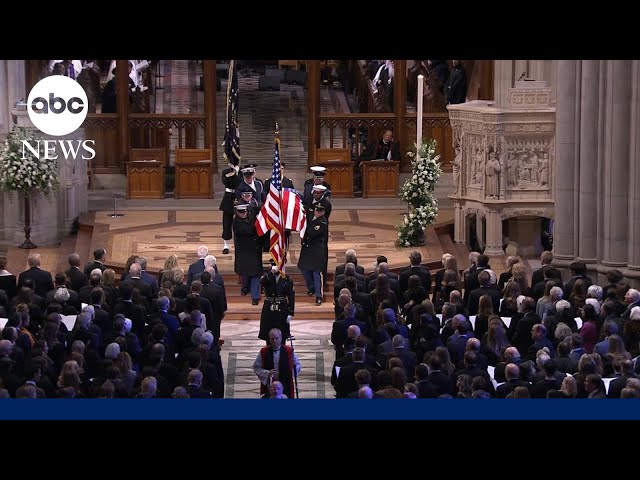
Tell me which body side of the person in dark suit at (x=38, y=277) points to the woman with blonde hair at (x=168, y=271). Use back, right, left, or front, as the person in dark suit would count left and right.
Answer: right

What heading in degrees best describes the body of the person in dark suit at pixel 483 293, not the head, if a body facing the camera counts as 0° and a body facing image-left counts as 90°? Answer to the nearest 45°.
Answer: approximately 180°

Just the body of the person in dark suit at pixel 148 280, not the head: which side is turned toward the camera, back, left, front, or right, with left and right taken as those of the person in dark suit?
back

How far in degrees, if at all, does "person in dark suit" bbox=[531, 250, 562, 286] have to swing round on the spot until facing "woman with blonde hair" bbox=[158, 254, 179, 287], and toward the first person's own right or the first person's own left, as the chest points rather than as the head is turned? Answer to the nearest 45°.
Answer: approximately 90° to the first person's own left

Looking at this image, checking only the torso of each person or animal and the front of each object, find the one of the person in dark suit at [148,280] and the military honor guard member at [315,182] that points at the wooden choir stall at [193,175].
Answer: the person in dark suit

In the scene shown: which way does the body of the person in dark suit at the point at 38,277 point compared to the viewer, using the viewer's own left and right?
facing away from the viewer
